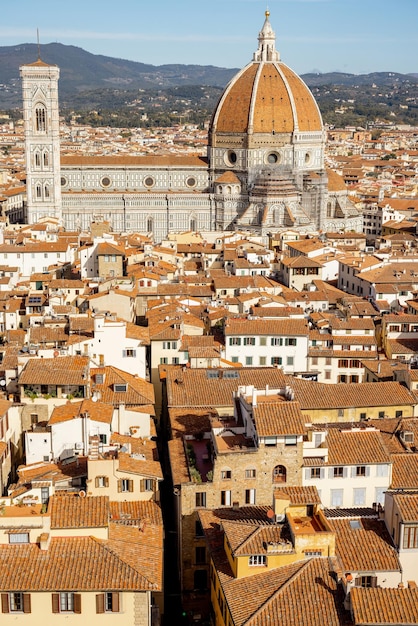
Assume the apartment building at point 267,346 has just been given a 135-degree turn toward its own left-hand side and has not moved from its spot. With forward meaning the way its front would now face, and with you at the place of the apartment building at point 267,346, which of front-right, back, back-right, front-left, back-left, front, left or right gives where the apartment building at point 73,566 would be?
back-right

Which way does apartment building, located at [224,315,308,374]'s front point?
toward the camera

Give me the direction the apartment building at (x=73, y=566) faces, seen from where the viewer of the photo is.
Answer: facing the viewer
